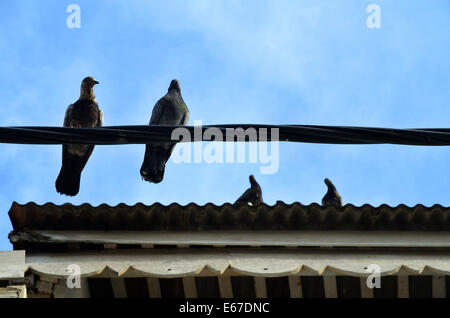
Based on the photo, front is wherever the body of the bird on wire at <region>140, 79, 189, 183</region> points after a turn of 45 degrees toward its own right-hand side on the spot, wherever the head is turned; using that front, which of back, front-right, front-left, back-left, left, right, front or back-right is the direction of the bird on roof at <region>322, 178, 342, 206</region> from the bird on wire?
left

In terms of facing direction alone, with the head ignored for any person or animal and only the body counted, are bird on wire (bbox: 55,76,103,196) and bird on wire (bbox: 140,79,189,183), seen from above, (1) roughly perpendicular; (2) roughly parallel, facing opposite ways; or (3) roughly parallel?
roughly parallel

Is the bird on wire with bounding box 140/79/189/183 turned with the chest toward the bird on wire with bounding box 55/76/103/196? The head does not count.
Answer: no

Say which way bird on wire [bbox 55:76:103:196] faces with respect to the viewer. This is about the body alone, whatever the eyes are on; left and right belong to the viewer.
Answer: facing the viewer and to the right of the viewer

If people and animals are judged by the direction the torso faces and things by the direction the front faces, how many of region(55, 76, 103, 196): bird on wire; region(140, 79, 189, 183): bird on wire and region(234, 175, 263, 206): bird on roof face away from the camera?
0
